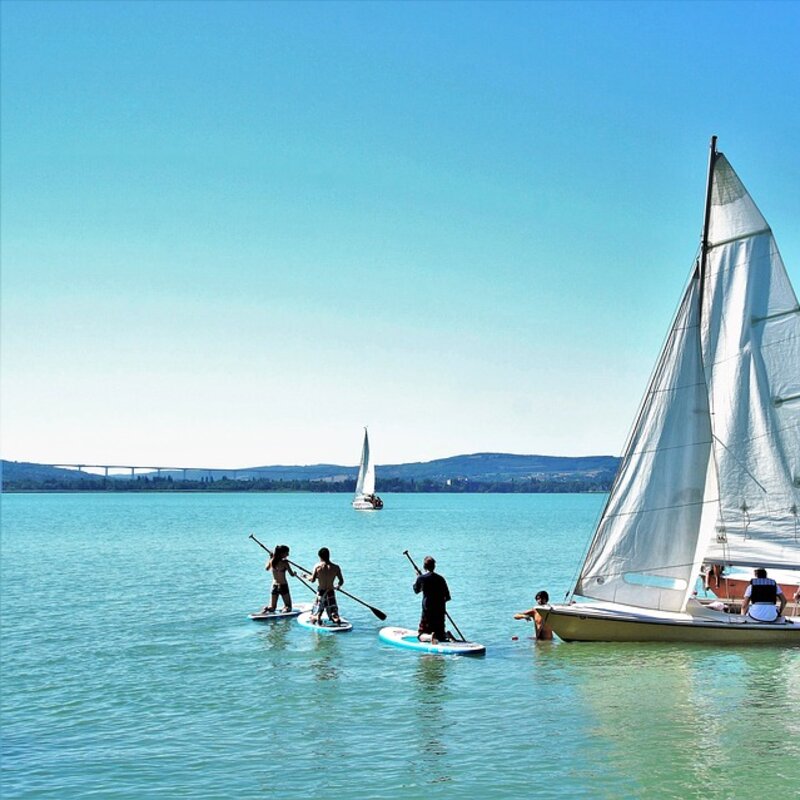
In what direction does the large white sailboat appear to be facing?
to the viewer's left

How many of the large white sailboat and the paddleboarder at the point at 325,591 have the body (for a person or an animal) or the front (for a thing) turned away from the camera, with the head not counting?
1

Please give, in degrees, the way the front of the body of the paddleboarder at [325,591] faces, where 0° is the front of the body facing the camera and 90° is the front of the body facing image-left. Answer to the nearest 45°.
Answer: approximately 180°

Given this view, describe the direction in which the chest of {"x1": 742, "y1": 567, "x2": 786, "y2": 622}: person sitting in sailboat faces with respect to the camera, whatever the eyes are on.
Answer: away from the camera

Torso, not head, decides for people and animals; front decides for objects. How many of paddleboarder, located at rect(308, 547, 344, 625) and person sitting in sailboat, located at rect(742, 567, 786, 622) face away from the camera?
2

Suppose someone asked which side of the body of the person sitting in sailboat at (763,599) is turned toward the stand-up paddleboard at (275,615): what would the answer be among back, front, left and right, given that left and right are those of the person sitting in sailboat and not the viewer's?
left

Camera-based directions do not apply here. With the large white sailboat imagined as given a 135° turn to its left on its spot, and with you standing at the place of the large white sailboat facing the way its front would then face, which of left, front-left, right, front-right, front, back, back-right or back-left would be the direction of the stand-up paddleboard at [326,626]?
back-right

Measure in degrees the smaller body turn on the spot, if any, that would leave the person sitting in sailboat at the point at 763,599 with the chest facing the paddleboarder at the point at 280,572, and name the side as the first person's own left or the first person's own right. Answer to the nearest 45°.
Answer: approximately 90° to the first person's own left

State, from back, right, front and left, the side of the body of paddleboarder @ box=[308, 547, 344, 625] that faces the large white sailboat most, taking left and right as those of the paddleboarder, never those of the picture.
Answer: right

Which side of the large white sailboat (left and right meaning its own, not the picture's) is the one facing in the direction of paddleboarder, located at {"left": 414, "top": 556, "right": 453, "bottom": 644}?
front

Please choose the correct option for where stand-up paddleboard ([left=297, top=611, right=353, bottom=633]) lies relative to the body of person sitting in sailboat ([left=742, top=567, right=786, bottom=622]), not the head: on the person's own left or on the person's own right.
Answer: on the person's own left
